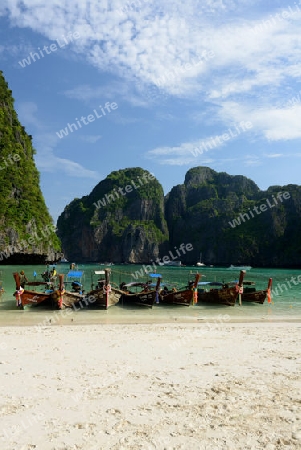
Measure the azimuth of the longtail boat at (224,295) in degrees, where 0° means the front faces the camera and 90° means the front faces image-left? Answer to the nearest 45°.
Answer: approximately 315°

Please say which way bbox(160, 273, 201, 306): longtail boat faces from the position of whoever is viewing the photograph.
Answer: facing the viewer and to the right of the viewer

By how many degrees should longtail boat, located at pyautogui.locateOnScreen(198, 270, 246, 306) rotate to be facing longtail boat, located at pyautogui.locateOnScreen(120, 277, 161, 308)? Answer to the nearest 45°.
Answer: approximately 135° to its right
